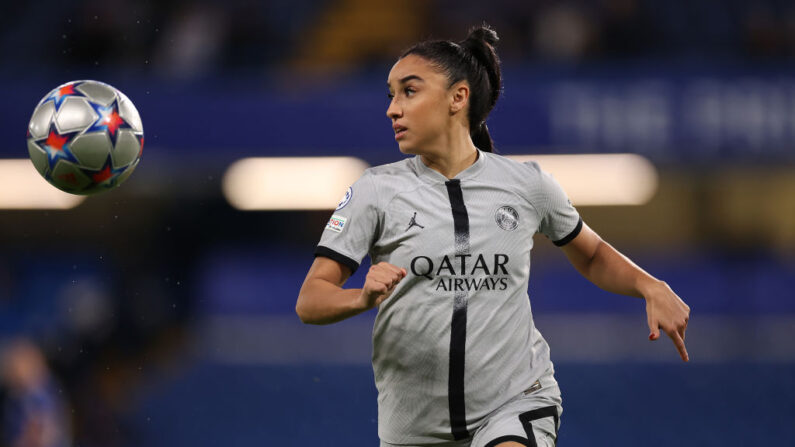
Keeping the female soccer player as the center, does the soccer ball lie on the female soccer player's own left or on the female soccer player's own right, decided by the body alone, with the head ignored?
on the female soccer player's own right

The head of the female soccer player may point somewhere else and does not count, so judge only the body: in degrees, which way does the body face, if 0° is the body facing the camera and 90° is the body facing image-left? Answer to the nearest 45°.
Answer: approximately 0°
